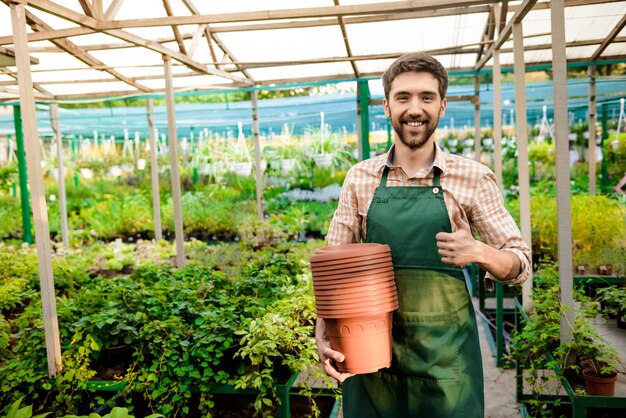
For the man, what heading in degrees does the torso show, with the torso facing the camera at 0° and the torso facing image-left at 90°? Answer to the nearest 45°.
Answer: approximately 0°

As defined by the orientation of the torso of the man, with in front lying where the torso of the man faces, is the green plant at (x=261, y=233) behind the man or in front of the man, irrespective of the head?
behind

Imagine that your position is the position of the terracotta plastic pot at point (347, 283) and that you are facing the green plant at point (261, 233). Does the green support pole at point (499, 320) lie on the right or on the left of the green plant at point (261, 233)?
right

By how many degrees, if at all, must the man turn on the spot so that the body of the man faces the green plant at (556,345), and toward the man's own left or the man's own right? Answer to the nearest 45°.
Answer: approximately 135° to the man's own left

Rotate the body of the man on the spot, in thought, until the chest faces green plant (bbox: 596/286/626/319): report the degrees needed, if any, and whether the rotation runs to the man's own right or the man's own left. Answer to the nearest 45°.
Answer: approximately 135° to the man's own left
